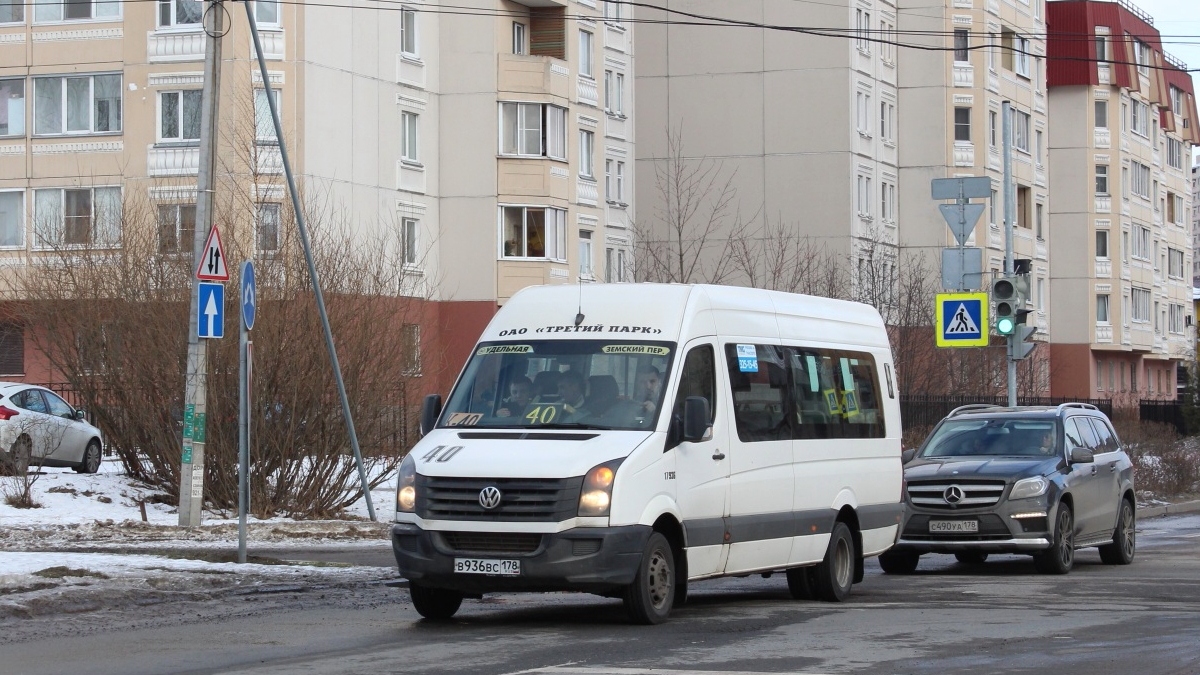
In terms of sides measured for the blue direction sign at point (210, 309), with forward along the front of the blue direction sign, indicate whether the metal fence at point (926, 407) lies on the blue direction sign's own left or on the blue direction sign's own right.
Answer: on the blue direction sign's own left

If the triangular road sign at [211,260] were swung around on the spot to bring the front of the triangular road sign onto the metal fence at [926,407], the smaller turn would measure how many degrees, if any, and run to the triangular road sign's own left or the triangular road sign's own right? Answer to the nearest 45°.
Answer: approximately 90° to the triangular road sign's own left

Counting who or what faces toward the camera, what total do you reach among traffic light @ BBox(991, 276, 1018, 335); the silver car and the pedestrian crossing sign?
2

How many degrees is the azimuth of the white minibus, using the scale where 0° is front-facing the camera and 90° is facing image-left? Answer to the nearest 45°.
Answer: approximately 45°

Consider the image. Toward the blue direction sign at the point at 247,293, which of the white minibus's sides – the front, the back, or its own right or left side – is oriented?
right

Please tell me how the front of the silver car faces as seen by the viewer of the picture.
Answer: facing away from the viewer and to the right of the viewer

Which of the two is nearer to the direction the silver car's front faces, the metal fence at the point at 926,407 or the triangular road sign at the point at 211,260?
the metal fence

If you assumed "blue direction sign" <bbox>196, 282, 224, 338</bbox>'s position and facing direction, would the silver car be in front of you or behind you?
behind

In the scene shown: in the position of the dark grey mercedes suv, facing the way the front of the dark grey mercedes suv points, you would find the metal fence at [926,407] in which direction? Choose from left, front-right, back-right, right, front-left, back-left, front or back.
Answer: back-right

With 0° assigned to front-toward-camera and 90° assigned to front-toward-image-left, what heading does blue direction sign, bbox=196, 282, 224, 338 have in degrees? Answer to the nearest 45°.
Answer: approximately 315°
